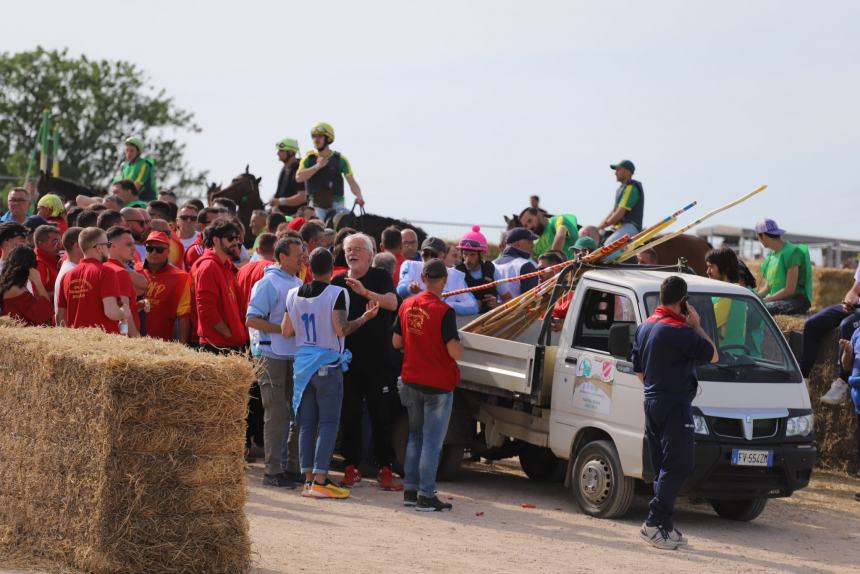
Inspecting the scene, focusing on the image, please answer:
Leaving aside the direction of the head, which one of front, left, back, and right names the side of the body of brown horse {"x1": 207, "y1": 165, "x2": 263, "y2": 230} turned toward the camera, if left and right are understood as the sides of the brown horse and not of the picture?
left

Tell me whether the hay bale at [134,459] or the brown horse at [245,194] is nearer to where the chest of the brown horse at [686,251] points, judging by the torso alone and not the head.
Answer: the brown horse

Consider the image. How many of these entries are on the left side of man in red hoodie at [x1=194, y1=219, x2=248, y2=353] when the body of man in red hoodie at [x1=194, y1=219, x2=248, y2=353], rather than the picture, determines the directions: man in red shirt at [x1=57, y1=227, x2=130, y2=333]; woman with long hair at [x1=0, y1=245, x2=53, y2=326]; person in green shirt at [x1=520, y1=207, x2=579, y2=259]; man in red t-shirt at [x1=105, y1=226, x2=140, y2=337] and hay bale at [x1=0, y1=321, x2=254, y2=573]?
1

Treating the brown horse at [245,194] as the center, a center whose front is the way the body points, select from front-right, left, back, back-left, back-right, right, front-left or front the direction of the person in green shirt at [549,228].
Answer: back-left

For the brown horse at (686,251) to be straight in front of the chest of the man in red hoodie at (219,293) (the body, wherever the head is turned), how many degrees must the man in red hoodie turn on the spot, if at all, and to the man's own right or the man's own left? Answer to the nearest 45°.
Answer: approximately 90° to the man's own left

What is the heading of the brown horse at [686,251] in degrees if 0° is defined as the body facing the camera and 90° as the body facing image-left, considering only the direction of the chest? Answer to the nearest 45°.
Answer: approximately 90°

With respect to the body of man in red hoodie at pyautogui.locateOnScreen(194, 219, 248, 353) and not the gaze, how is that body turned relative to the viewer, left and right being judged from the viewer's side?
facing the viewer and to the right of the viewer

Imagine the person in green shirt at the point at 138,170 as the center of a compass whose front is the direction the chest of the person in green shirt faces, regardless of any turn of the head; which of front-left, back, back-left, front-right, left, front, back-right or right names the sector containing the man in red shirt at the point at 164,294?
front-left

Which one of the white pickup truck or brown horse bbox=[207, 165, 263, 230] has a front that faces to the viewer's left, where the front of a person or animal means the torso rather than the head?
the brown horse

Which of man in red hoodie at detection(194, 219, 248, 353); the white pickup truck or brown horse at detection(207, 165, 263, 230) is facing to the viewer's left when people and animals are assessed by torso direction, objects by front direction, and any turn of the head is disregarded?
the brown horse

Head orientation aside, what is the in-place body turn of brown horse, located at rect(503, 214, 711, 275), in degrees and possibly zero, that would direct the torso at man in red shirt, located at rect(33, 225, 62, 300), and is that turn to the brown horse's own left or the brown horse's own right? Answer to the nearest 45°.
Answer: approximately 45° to the brown horse's own left

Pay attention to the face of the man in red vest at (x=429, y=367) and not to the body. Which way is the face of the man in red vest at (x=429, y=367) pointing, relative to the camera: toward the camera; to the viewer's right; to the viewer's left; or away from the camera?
away from the camera

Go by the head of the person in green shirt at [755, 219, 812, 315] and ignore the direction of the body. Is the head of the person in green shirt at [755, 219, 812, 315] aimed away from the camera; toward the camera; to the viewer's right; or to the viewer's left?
to the viewer's left

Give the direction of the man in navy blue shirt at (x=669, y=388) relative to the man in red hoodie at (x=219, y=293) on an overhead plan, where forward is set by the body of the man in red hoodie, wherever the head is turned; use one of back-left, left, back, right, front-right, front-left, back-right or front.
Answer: front

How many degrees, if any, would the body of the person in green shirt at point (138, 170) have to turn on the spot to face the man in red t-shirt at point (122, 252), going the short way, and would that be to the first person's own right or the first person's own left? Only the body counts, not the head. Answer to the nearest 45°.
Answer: approximately 45° to the first person's own left

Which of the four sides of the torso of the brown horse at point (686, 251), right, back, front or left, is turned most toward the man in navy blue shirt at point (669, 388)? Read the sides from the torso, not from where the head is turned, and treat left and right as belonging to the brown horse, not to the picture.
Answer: left

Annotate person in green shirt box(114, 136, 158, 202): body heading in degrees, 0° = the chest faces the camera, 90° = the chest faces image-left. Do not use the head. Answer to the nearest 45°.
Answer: approximately 45°
